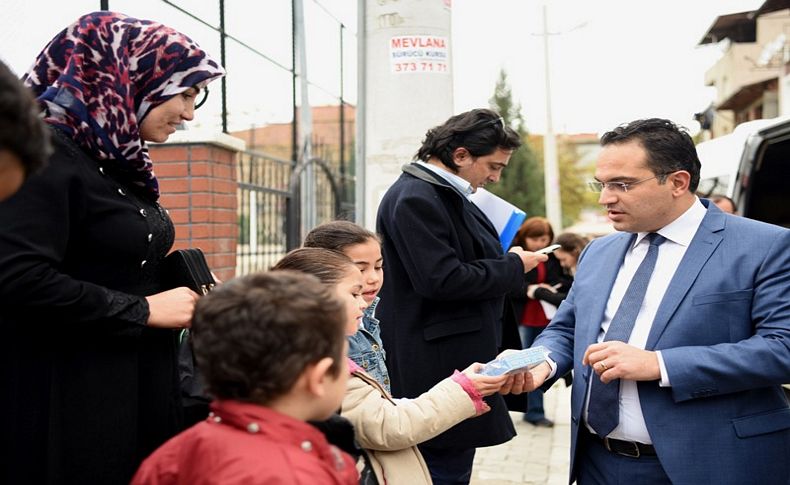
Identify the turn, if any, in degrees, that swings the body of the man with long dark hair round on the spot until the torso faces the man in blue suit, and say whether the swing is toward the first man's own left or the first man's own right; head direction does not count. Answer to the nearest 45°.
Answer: approximately 45° to the first man's own right

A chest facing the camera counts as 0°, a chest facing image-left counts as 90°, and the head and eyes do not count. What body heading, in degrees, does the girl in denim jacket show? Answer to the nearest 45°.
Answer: approximately 315°

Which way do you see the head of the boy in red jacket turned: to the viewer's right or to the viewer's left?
to the viewer's right

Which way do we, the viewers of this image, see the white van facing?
facing away from the viewer and to the left of the viewer

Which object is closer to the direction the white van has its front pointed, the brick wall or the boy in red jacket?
the brick wall

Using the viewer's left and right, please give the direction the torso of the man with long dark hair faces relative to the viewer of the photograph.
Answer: facing to the right of the viewer

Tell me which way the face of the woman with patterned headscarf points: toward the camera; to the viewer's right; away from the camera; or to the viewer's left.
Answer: to the viewer's right

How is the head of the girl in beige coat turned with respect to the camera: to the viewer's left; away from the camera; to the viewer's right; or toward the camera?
to the viewer's right

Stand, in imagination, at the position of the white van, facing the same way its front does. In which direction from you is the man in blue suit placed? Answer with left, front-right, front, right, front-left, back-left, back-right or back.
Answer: back-left

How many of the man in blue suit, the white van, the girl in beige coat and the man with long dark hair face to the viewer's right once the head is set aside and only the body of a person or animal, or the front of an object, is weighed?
2

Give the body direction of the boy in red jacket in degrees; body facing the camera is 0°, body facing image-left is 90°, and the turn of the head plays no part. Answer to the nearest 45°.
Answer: approximately 225°

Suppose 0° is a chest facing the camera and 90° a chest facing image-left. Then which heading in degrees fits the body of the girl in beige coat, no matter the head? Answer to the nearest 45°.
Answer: approximately 270°

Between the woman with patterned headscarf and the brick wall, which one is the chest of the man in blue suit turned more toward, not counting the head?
the woman with patterned headscarf

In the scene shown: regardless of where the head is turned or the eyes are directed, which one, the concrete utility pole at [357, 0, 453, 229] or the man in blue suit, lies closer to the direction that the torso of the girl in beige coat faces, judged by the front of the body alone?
the man in blue suit
